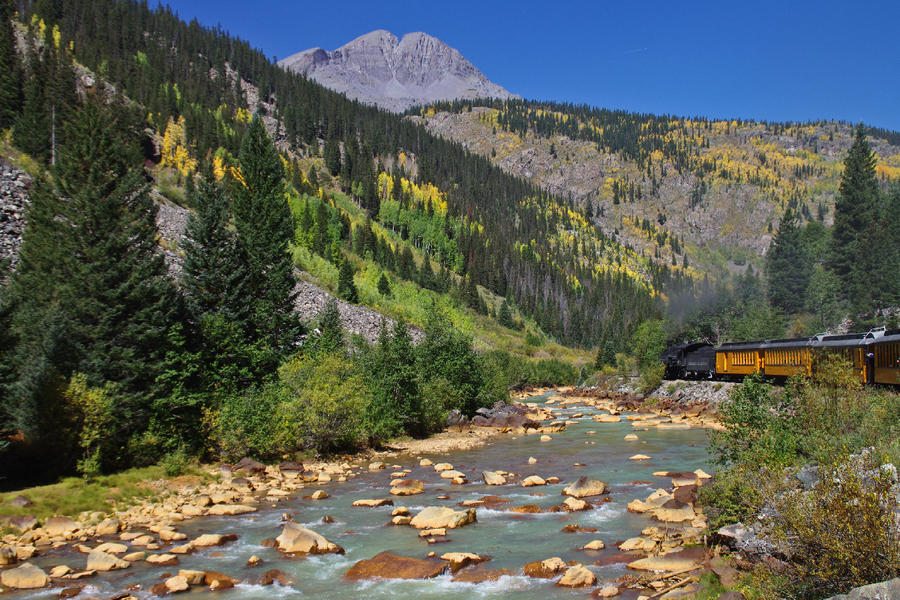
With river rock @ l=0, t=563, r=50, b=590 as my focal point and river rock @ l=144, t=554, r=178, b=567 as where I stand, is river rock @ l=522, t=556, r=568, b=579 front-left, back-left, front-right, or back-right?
back-left

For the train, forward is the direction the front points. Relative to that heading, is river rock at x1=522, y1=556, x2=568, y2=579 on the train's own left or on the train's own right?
on the train's own left

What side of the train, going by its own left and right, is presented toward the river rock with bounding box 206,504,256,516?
left

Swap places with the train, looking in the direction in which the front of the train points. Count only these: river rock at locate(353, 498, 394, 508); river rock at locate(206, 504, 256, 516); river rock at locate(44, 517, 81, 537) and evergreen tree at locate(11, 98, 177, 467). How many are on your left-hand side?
4

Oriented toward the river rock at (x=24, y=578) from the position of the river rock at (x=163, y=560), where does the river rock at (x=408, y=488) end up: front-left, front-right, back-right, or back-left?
back-right

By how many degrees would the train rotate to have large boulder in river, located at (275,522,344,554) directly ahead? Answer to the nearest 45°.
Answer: approximately 90° to its left

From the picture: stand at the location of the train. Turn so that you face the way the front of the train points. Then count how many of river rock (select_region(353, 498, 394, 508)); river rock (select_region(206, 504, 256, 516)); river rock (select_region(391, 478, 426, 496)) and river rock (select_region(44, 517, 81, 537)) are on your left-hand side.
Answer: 4

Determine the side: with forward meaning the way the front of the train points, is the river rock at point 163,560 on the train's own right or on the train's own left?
on the train's own left

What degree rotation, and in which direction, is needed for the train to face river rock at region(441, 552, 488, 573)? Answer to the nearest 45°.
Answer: approximately 135° to its left

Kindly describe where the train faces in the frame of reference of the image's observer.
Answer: facing away from the viewer and to the left of the viewer

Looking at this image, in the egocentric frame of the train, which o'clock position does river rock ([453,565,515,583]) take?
The river rock is roughly at 8 o'clock from the train.

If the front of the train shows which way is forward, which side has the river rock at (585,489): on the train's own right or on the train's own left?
on the train's own left
